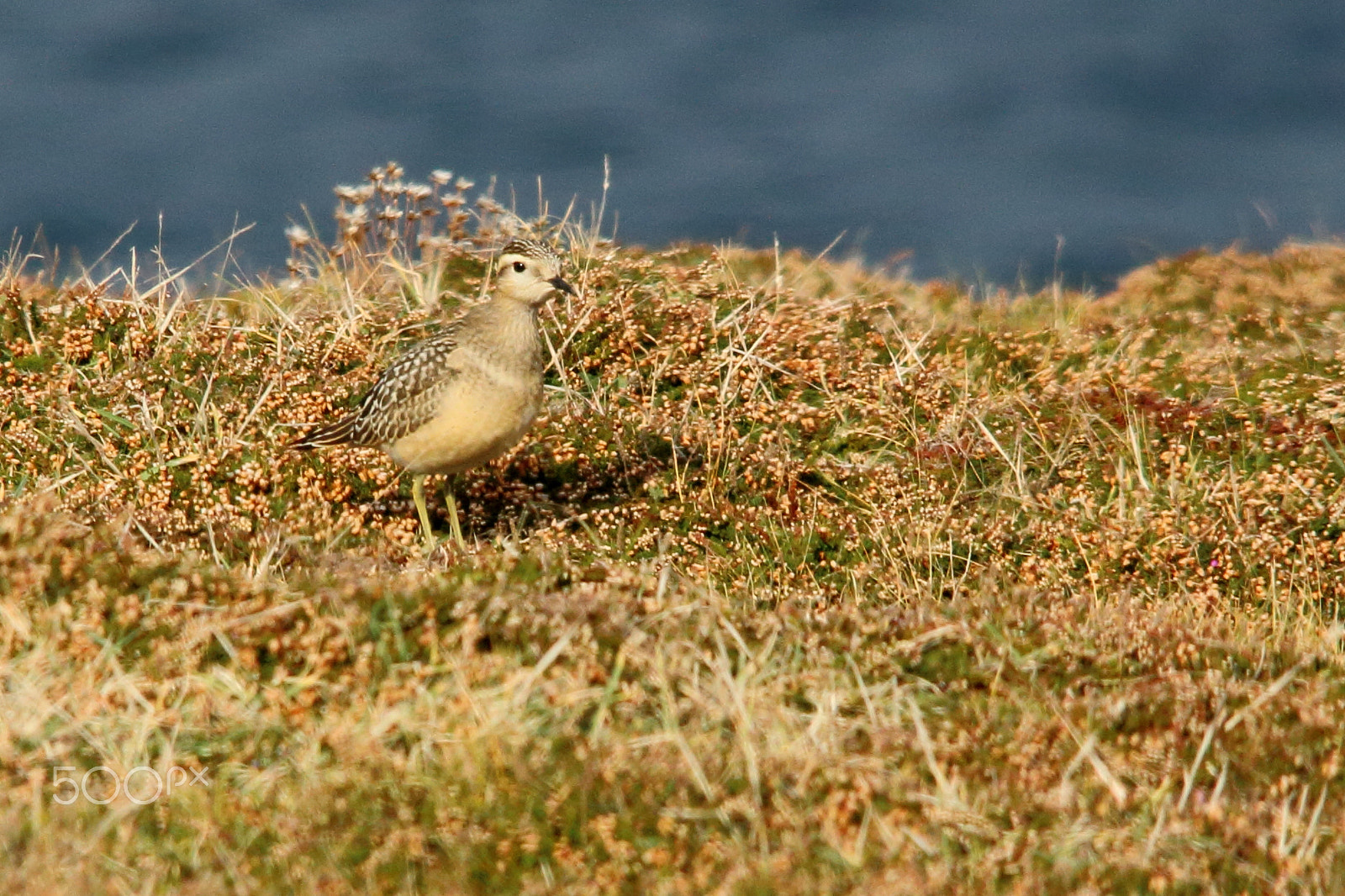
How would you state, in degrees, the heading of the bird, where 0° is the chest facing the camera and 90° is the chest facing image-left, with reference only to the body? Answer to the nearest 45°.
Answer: approximately 315°
